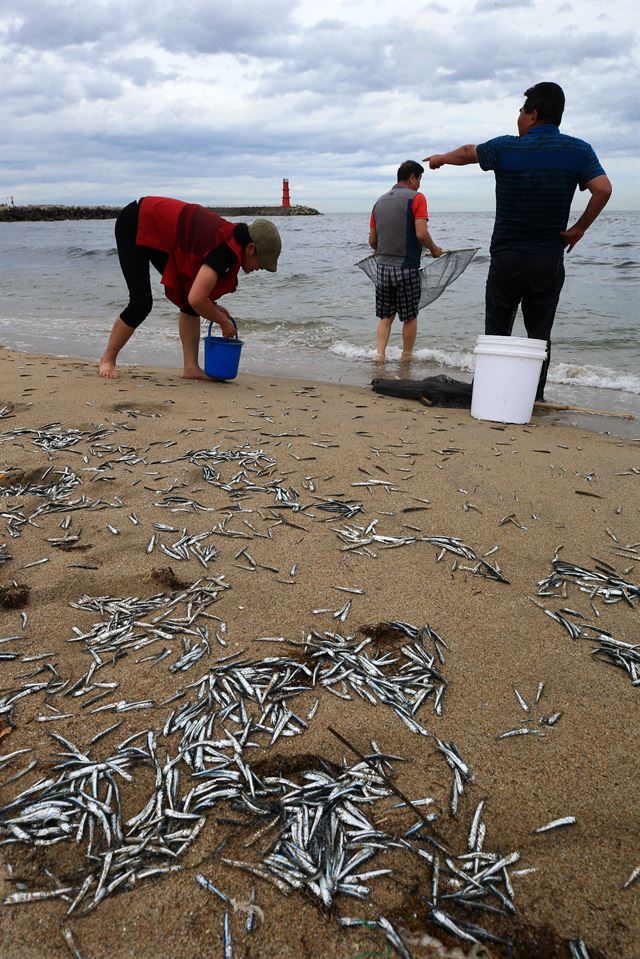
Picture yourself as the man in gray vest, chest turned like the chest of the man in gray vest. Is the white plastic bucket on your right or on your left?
on your right

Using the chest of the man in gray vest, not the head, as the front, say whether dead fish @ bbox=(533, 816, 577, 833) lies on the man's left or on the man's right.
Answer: on the man's right

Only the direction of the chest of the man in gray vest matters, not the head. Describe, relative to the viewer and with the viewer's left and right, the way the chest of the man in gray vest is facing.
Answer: facing away from the viewer and to the right of the viewer

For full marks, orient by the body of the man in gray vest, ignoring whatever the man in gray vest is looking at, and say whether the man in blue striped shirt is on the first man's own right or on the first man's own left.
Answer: on the first man's own right

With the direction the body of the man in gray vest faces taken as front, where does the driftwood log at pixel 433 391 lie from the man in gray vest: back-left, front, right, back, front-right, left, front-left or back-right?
back-right

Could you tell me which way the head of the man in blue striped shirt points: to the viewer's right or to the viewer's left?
to the viewer's left
